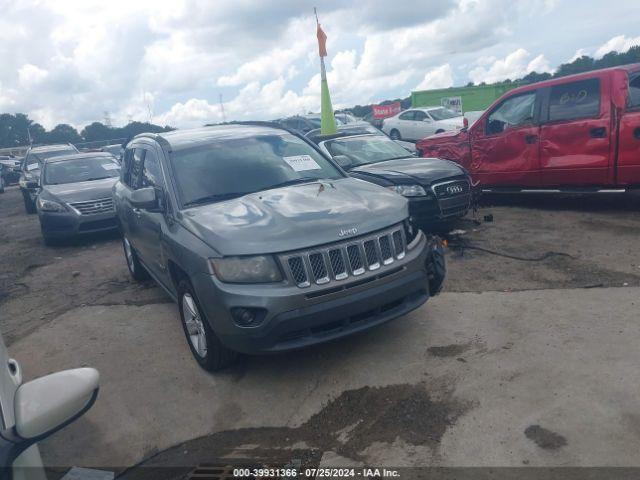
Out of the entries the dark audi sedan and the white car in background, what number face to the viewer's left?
0

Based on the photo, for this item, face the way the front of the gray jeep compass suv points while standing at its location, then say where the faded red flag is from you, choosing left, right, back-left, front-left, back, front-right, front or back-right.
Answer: back-left

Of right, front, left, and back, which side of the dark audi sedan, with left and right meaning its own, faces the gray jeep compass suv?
right

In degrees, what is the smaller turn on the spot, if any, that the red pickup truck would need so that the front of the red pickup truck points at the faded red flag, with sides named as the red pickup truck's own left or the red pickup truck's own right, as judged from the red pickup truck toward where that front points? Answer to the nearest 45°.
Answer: approximately 45° to the red pickup truck's own right

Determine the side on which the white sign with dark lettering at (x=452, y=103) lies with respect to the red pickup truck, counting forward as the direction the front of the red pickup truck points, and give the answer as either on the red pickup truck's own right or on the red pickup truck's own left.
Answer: on the red pickup truck's own right

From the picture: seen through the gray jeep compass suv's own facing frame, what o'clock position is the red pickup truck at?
The red pickup truck is roughly at 9 o'clock from the gray jeep compass suv.

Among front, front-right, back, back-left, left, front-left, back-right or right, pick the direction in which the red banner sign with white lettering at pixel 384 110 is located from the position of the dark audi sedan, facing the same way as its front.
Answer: back-left

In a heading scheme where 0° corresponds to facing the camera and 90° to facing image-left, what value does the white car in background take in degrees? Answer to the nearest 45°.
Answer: approximately 315°

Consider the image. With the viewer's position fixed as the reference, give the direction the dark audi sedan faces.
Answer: facing the viewer and to the right of the viewer

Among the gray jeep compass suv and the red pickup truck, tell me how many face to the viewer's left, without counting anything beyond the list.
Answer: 1

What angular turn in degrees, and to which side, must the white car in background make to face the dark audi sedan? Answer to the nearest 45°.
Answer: approximately 45° to its right

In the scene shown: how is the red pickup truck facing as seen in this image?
to the viewer's left
